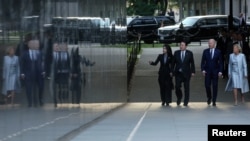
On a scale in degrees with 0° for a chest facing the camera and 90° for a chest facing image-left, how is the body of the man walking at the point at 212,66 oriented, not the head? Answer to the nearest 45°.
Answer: approximately 0°

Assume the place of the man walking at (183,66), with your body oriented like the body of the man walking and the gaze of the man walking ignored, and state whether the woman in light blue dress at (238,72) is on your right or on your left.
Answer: on your left

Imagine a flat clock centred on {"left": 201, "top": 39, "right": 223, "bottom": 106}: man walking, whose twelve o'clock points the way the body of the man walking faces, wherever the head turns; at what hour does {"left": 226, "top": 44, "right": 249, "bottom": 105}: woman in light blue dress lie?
The woman in light blue dress is roughly at 8 o'clock from the man walking.

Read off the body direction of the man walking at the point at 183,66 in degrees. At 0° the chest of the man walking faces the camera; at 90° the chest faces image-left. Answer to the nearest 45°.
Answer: approximately 0°

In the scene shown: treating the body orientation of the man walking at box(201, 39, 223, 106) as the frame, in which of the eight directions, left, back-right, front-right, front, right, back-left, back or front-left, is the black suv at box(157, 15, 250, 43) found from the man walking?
back

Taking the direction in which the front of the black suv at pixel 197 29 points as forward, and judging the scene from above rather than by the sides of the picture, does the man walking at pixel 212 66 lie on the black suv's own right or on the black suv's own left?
on the black suv's own left

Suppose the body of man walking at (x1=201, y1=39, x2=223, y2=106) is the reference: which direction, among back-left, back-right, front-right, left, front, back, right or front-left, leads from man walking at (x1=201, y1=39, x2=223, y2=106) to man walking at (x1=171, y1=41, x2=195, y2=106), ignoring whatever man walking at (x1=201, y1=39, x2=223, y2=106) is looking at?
right

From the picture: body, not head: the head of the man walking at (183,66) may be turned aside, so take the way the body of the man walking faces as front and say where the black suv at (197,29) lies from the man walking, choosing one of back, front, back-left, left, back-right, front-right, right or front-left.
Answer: back

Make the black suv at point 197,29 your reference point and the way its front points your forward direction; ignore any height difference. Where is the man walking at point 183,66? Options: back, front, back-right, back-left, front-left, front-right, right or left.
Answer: front-left

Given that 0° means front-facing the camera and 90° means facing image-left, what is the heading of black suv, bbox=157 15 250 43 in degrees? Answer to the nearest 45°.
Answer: approximately 45°

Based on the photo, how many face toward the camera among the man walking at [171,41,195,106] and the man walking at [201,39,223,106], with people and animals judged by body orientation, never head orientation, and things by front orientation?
2
